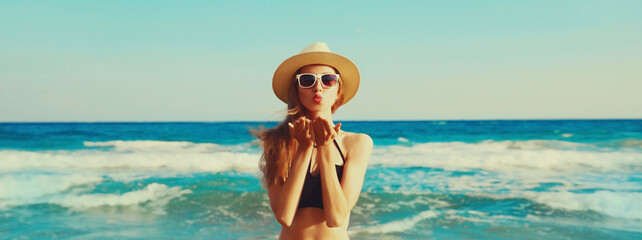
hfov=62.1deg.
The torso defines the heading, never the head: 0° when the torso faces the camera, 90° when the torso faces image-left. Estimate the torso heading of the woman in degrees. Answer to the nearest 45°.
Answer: approximately 0°
